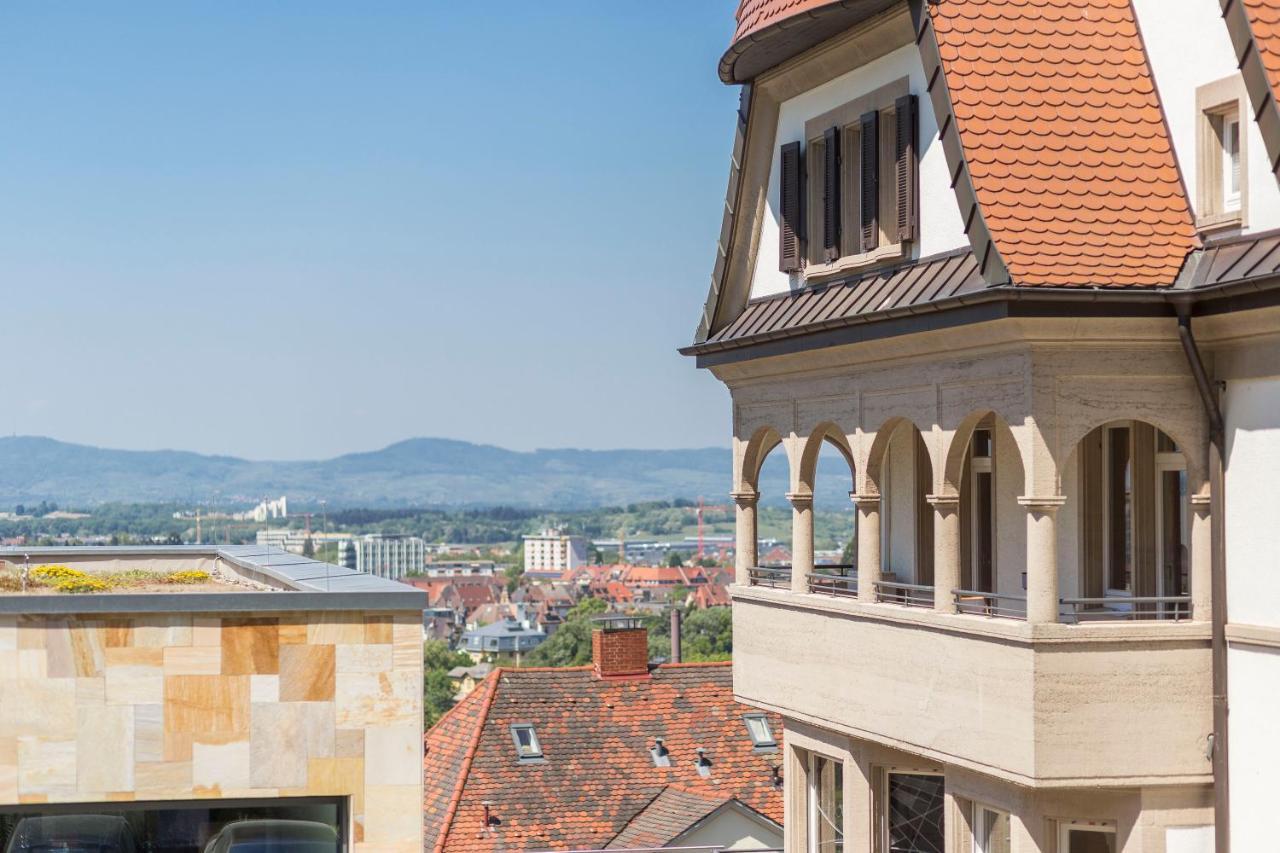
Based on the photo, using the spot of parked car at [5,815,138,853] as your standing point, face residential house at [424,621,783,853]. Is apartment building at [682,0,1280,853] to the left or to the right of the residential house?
right
